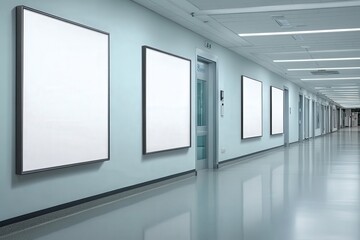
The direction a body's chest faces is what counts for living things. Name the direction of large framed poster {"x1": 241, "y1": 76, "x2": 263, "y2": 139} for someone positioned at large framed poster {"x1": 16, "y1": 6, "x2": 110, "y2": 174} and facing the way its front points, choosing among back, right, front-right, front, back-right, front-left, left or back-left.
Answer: left

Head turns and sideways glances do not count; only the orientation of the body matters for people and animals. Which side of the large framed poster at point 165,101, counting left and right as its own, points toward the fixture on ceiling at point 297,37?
left

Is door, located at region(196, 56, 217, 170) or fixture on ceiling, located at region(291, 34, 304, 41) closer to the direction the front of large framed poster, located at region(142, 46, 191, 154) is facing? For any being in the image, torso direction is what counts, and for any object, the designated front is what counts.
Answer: the fixture on ceiling

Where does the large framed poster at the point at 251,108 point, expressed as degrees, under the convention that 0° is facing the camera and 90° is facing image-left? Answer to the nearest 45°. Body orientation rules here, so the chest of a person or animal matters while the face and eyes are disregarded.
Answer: approximately 315°

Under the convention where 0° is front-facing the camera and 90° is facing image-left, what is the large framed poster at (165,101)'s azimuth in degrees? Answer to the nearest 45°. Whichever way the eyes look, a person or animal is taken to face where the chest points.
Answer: approximately 315°

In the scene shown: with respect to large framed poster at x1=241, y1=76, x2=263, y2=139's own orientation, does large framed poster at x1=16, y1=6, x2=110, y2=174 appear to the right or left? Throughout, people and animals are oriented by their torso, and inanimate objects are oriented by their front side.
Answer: on its right

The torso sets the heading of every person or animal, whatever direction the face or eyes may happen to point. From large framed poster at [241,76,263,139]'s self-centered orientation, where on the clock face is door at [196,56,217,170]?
The door is roughly at 2 o'clock from the large framed poster.

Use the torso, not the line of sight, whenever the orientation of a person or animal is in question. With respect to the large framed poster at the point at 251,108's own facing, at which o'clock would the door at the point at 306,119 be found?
The door is roughly at 8 o'clock from the large framed poster.

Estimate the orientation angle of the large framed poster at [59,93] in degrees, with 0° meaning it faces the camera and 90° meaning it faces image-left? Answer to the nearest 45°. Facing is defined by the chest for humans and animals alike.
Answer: approximately 315°

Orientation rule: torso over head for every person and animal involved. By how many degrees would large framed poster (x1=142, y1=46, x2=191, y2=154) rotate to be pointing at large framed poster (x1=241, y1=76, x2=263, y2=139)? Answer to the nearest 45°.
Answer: approximately 90° to its left

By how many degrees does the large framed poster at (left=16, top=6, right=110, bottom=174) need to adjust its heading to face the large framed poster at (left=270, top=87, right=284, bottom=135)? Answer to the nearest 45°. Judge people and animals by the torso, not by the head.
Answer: approximately 90° to its left
